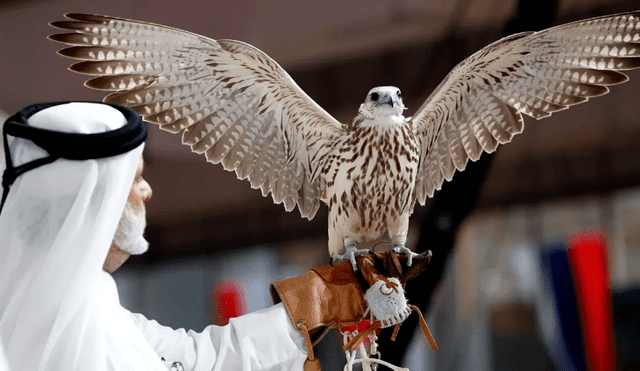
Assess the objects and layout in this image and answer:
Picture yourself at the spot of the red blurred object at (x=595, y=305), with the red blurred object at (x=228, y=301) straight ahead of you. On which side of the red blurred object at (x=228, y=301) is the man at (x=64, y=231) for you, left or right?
left

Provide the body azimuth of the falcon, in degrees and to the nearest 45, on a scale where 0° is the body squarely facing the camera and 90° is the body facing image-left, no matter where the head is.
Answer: approximately 0°

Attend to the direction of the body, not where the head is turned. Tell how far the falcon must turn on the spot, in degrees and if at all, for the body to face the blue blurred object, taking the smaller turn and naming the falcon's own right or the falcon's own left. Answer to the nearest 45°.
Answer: approximately 135° to the falcon's own left

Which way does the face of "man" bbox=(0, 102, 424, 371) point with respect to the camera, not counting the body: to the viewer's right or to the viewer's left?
to the viewer's right

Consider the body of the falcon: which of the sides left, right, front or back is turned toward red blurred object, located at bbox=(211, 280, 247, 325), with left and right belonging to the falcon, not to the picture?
back
